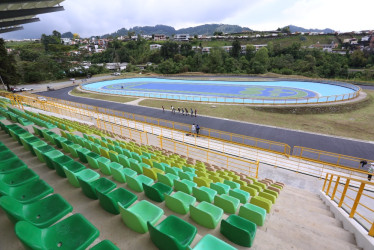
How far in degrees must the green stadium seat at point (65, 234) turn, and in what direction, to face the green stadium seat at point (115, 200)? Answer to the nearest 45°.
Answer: approximately 45° to its left

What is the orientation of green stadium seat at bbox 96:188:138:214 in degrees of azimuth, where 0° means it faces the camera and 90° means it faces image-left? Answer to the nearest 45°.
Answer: approximately 225°

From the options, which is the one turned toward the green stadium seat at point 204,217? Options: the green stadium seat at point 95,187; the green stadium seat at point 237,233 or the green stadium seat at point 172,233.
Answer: the green stadium seat at point 172,233

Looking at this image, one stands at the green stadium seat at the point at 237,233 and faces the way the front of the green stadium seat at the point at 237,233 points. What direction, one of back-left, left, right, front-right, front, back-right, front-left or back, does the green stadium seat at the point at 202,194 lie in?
left

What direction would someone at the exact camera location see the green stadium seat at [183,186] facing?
facing away from the viewer and to the right of the viewer

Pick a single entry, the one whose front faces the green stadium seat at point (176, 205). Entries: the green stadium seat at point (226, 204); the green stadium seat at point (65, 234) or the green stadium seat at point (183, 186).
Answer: the green stadium seat at point (65, 234)

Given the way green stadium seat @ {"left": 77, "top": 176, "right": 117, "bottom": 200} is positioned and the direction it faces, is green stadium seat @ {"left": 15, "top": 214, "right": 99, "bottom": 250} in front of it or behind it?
behind

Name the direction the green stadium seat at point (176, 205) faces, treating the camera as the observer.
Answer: facing away from the viewer and to the right of the viewer

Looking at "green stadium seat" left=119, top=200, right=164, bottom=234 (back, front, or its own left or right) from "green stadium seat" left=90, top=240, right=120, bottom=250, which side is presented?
back

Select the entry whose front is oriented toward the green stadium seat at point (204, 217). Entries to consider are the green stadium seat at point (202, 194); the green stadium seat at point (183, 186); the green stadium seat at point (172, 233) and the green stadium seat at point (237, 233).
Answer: the green stadium seat at point (172, 233)

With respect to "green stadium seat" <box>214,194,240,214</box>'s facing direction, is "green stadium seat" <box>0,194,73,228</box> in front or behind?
behind

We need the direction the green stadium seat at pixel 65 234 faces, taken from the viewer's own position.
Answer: facing to the right of the viewer

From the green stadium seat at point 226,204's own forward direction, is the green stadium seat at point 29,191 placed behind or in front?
behind

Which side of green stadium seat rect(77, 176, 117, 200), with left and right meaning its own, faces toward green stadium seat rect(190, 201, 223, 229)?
right

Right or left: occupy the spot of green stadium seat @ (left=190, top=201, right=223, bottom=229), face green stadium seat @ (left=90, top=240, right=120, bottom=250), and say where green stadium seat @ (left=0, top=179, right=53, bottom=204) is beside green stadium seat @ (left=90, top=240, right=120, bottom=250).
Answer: right

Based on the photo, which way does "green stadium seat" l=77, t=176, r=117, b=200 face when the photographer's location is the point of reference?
facing away from the viewer and to the right of the viewer
